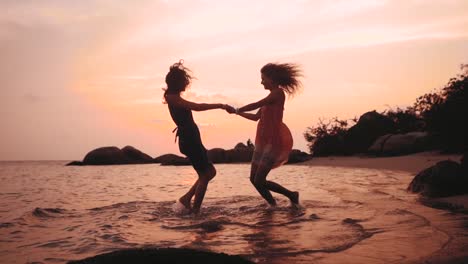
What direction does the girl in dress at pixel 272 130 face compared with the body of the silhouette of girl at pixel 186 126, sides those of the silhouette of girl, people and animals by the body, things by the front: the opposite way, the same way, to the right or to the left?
the opposite way

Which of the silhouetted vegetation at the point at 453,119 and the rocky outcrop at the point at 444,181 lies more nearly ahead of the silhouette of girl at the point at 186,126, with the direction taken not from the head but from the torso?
the rocky outcrop

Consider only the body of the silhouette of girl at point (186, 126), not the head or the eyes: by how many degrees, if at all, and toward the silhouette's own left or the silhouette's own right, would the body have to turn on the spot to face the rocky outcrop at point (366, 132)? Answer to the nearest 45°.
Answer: approximately 45° to the silhouette's own left

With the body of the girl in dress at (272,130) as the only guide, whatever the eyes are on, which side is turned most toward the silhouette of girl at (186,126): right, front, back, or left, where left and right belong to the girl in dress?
front

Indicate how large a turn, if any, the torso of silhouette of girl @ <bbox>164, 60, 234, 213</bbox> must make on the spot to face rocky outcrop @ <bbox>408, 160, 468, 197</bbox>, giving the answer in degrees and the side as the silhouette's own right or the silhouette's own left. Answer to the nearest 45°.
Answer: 0° — they already face it

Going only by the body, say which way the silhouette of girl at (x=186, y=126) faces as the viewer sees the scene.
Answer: to the viewer's right

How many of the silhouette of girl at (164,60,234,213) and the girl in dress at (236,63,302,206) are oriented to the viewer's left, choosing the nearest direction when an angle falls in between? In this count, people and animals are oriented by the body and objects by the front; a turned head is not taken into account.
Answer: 1

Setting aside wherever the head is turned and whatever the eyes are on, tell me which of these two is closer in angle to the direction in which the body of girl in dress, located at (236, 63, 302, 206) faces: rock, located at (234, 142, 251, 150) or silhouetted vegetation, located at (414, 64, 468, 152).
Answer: the rock

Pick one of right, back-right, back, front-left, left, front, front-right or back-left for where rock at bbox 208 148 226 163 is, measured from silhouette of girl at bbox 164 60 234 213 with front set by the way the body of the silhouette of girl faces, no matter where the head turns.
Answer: left

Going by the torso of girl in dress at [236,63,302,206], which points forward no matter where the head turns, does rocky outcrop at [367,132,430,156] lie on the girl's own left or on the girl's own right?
on the girl's own right

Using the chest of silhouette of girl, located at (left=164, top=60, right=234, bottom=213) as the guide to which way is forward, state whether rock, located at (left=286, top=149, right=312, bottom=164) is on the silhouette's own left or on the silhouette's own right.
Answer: on the silhouette's own left

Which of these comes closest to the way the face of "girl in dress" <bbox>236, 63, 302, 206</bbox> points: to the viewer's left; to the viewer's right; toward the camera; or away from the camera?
to the viewer's left

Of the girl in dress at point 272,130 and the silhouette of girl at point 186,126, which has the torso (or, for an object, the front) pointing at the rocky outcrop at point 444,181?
the silhouette of girl

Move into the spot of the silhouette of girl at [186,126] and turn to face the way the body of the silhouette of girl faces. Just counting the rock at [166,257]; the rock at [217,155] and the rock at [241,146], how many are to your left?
2

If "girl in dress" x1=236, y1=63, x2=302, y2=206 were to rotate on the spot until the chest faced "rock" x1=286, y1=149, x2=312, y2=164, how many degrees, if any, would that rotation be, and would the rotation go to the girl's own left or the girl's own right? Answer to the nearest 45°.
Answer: approximately 90° to the girl's own right

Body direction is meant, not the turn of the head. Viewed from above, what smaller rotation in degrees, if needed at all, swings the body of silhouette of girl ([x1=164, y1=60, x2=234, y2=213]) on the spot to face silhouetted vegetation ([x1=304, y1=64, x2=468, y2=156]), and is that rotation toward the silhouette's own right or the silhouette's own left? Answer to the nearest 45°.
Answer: approximately 45° to the silhouette's own left

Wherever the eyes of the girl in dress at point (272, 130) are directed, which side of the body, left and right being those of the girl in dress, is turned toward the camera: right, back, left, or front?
left
